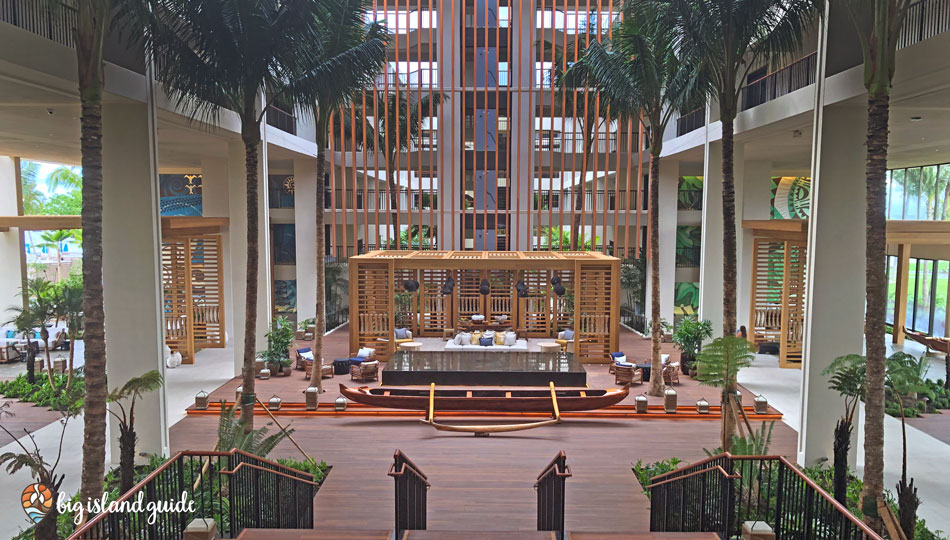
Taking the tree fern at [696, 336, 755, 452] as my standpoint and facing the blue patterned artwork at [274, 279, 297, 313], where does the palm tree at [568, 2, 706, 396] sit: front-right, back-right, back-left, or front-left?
front-right

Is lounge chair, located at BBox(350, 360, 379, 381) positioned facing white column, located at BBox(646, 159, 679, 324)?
no

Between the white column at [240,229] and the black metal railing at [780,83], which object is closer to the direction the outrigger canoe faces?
the white column

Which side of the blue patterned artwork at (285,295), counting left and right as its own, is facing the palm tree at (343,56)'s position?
front

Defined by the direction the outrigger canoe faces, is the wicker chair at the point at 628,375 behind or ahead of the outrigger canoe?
behind

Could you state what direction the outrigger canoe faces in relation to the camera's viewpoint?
facing to the left of the viewer

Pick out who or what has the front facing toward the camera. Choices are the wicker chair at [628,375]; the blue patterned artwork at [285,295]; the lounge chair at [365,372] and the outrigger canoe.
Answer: the blue patterned artwork

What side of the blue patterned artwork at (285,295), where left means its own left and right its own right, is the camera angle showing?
front

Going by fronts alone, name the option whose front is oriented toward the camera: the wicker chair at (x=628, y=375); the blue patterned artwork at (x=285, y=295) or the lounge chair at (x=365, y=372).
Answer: the blue patterned artwork
